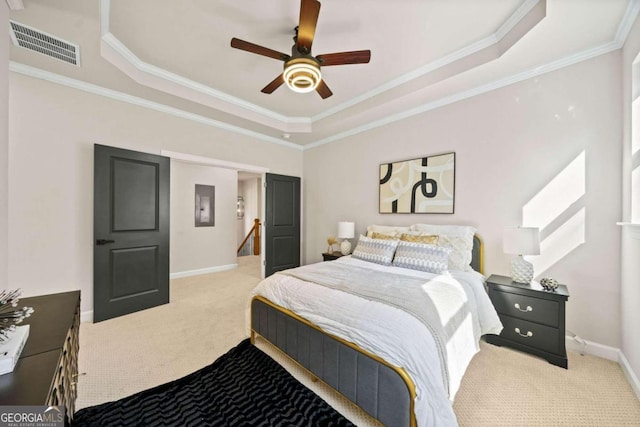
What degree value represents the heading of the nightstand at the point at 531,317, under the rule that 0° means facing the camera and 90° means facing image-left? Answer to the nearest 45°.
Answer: approximately 45°

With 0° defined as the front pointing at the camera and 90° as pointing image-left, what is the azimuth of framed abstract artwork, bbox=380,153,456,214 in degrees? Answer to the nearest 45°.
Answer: approximately 45°

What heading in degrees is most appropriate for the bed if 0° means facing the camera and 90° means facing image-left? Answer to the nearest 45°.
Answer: approximately 45°

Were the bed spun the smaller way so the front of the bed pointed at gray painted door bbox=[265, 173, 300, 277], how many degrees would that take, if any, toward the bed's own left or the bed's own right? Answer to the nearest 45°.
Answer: approximately 90° to the bed's own right

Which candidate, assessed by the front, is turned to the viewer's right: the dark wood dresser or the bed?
the dark wood dresser

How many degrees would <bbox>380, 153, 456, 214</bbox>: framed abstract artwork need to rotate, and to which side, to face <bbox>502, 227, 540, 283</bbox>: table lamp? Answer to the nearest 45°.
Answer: approximately 90° to its left

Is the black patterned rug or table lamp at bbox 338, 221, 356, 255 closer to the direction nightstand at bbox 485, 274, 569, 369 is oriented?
the black patterned rug

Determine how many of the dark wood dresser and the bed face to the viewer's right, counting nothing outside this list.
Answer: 1

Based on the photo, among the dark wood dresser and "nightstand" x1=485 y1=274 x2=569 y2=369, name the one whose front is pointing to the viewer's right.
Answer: the dark wood dresser

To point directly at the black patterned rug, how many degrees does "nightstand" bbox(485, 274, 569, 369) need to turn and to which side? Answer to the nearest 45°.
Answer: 0° — it already faces it

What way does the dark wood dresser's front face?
to the viewer's right
